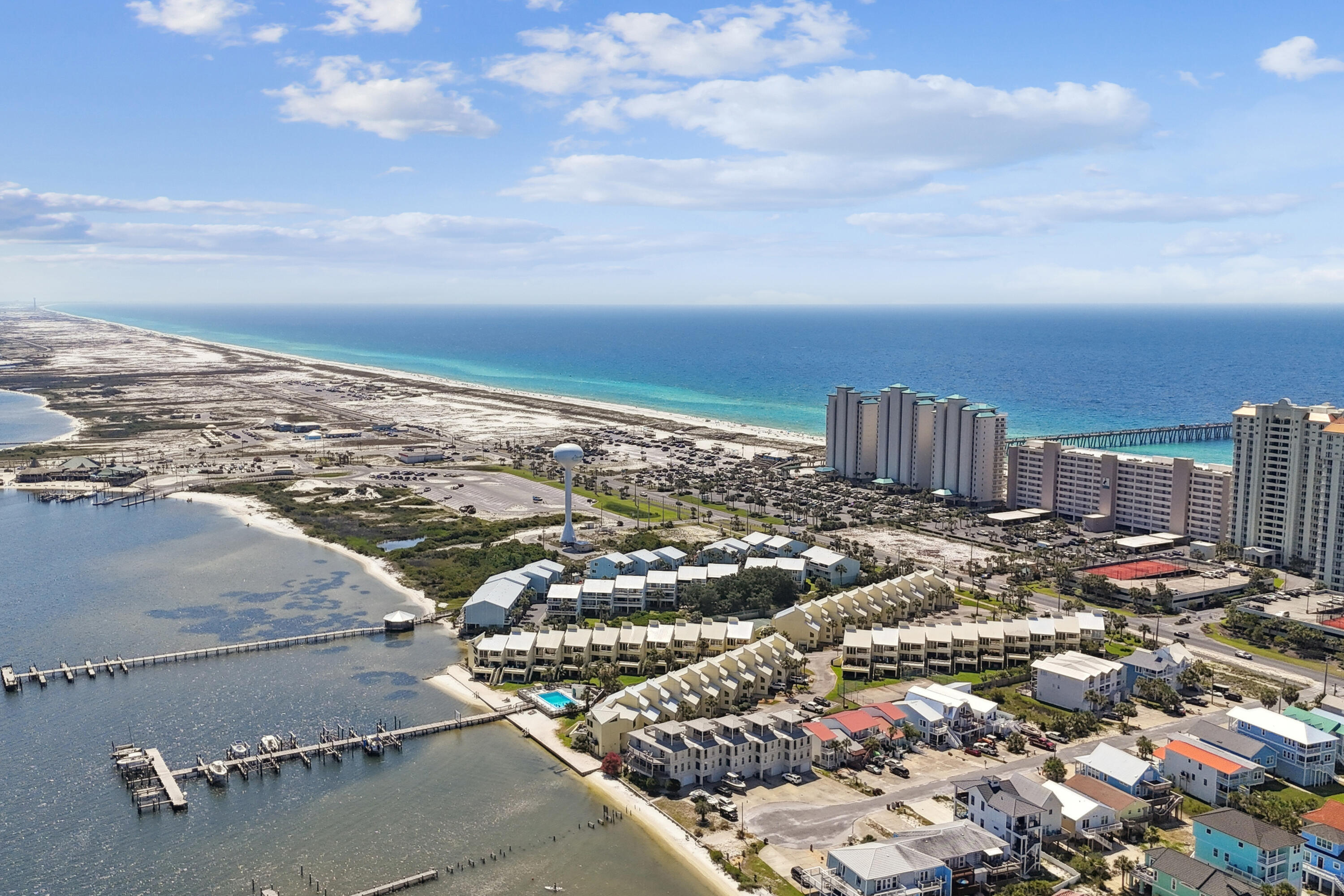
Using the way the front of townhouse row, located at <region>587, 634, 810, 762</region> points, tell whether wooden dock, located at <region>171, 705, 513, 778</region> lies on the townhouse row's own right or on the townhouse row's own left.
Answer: on the townhouse row's own right

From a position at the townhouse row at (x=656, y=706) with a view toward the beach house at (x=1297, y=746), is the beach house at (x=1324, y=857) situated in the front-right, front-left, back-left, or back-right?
front-right

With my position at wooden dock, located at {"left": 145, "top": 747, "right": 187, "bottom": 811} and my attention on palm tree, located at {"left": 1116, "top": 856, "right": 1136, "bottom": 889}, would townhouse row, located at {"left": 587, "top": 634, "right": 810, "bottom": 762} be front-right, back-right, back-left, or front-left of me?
front-left

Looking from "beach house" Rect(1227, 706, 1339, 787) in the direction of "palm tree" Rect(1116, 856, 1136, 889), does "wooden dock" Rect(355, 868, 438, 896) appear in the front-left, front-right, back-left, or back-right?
front-right

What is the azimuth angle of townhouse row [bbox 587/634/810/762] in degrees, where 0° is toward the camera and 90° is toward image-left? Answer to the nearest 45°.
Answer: approximately 315°
